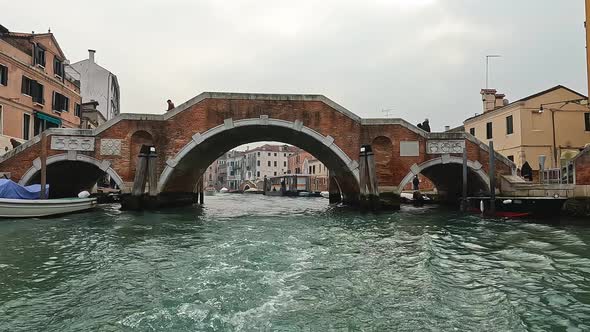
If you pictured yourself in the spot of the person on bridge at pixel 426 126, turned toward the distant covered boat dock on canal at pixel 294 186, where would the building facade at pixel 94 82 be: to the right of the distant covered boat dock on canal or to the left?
left

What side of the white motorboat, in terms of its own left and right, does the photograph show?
right

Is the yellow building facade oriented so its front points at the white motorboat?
yes

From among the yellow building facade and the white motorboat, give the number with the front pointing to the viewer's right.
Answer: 1

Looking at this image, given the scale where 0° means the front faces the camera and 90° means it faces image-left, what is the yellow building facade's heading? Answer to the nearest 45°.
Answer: approximately 45°

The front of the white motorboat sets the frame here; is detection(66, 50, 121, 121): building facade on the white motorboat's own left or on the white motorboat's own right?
on the white motorboat's own left

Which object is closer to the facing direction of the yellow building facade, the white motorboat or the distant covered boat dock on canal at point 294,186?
the white motorboat

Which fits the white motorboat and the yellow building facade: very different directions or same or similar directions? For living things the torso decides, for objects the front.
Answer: very different directions

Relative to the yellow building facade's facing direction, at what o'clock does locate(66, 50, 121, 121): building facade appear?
The building facade is roughly at 1 o'clock from the yellow building facade.
